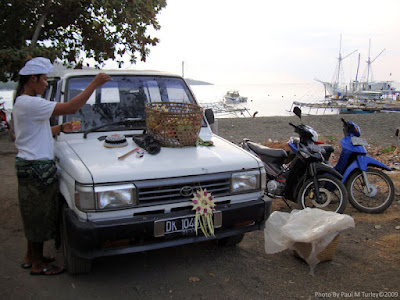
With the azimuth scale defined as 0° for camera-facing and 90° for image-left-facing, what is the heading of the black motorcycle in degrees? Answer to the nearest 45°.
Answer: approximately 315°

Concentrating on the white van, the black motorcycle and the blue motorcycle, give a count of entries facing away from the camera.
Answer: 0

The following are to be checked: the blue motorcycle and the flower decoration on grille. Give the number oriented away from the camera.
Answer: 0

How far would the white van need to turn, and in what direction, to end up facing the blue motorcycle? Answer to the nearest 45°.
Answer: approximately 90° to its left

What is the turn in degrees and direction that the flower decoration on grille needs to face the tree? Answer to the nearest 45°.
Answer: approximately 135° to its right

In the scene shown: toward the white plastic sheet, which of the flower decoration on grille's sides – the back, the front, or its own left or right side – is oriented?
left

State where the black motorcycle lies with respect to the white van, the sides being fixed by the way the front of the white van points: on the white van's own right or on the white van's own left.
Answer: on the white van's own left

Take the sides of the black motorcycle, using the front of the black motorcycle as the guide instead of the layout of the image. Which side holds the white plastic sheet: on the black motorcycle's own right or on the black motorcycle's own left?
on the black motorcycle's own right

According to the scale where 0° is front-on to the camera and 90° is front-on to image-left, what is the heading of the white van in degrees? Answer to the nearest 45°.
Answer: approximately 315°

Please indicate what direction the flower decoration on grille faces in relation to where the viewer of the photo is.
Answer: facing the viewer
